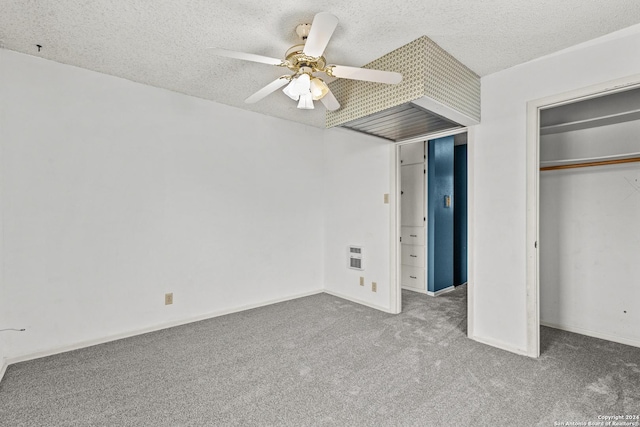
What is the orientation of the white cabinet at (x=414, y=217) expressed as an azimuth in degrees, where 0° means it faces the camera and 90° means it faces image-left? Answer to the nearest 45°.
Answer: approximately 45°

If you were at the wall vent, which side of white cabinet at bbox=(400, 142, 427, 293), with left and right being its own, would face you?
front
